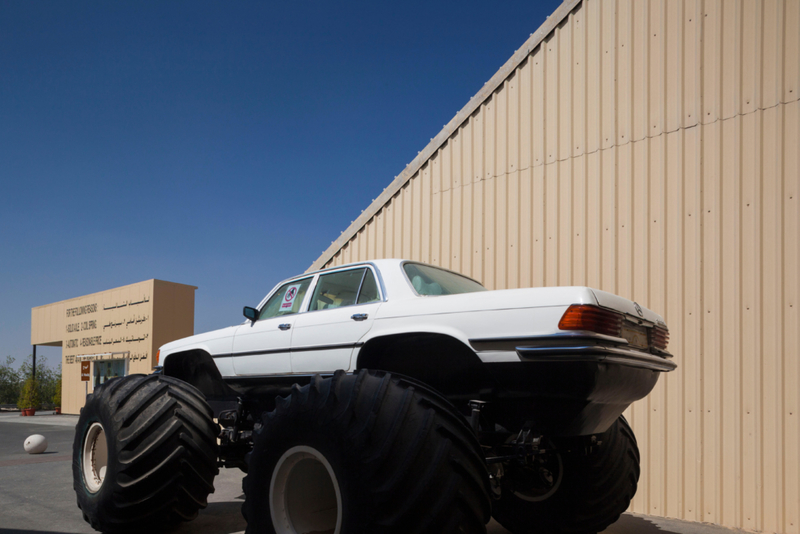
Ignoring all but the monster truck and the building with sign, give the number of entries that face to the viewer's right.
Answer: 0

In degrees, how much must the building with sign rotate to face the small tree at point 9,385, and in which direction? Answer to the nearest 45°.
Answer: approximately 135° to its right

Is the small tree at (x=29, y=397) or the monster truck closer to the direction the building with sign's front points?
the monster truck

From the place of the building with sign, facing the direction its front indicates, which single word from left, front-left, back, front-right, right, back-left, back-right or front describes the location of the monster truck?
front-left

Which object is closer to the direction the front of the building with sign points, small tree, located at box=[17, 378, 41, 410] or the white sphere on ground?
the white sphere on ground

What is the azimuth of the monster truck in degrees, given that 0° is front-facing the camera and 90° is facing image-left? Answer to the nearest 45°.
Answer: approximately 135°

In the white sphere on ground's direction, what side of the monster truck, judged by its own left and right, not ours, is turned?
front

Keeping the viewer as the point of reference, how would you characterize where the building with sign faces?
facing the viewer and to the left of the viewer

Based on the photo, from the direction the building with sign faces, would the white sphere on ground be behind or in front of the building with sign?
in front

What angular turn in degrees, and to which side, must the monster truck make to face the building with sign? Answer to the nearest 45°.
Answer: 0° — it already faces it

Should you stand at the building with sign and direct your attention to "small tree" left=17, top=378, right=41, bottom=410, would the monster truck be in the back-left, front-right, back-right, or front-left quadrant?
back-left
